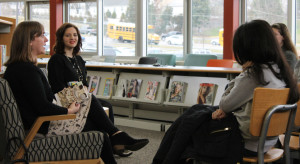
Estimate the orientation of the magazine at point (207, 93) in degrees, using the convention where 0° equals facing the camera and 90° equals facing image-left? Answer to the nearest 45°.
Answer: approximately 0°

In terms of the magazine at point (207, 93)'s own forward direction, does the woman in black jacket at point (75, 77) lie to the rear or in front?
in front

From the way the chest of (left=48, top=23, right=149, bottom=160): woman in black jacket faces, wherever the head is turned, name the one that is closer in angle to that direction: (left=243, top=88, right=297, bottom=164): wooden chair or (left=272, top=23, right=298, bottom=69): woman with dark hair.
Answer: the wooden chair

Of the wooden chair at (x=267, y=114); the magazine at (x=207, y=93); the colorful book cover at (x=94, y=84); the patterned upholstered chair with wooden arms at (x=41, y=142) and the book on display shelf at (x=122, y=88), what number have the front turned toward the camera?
3

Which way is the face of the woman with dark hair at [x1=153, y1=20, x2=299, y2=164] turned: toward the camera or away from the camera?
away from the camera

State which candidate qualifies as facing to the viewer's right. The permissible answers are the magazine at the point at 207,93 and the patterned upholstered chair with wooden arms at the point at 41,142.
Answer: the patterned upholstered chair with wooden arms

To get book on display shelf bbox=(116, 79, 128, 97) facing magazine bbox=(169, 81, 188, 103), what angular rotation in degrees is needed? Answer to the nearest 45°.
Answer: approximately 45° to its left

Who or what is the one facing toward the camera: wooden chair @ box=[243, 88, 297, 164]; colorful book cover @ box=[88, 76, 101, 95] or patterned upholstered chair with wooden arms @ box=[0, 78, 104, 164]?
the colorful book cover

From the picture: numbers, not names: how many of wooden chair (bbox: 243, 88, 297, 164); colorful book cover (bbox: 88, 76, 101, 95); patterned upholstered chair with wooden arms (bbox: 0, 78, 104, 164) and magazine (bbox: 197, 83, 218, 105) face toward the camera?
2

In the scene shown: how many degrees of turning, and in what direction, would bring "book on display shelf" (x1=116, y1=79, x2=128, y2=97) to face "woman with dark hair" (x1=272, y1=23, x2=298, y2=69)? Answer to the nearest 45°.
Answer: approximately 45° to its left

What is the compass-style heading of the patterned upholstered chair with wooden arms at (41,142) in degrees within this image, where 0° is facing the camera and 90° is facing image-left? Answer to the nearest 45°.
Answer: approximately 270°

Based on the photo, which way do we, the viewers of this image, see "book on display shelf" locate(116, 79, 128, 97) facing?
facing the viewer

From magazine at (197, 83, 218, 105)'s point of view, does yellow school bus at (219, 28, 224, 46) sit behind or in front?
behind
